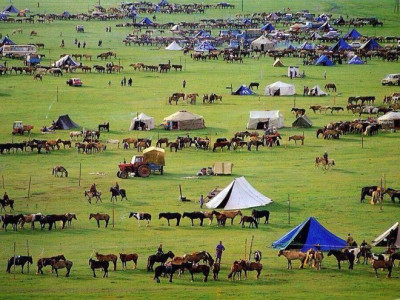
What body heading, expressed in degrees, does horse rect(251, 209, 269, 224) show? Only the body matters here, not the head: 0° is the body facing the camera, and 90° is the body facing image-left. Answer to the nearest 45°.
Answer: approximately 90°

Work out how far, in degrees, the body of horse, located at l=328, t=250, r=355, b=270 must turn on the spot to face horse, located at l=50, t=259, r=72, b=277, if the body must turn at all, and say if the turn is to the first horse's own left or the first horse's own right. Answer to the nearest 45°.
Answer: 0° — it already faces it

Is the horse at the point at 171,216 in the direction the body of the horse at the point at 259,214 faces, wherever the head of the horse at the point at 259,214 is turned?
yes

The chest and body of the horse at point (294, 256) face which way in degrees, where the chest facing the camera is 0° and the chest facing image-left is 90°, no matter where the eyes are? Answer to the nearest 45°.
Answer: approximately 90°

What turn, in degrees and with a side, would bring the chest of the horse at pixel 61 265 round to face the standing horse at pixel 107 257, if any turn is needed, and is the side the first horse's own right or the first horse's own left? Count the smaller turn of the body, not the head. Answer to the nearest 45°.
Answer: approximately 180°

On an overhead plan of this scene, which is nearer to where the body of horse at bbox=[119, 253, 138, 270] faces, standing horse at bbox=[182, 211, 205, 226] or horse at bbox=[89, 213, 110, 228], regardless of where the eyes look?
the horse

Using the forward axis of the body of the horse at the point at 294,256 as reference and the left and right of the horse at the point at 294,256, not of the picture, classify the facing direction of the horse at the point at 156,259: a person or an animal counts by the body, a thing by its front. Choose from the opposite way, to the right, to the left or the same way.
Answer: the opposite way

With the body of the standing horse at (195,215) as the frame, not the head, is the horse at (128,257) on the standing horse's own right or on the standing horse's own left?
on the standing horse's own left

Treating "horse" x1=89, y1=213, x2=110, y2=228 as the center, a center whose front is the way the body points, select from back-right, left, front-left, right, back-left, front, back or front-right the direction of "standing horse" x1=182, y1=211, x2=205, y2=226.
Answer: back

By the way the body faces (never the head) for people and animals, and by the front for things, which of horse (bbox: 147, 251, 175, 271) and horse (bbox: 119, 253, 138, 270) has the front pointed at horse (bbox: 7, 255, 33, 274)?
horse (bbox: 119, 253, 138, 270)
